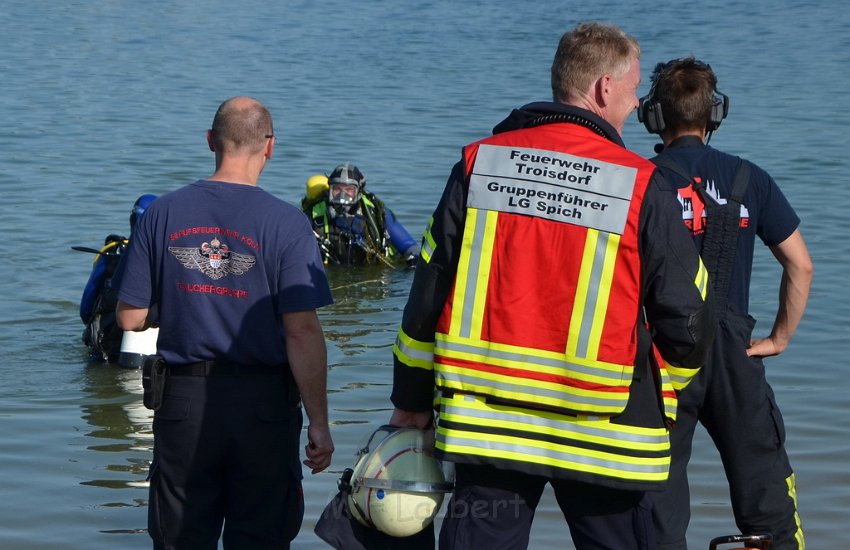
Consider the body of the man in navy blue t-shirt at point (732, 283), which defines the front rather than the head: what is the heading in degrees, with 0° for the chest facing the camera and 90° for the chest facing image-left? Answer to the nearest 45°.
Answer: approximately 180°

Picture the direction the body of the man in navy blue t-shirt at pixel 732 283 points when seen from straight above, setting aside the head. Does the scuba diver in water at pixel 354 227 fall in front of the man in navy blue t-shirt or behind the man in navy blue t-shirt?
in front

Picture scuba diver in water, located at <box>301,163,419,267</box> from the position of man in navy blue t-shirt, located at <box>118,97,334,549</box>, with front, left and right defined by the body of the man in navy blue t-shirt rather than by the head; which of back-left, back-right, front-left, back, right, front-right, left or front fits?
front

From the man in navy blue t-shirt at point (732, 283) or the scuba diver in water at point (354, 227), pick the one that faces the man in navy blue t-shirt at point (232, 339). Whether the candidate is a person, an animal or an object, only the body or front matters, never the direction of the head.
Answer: the scuba diver in water

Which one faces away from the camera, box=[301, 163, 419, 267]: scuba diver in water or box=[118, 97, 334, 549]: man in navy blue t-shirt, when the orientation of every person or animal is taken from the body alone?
the man in navy blue t-shirt

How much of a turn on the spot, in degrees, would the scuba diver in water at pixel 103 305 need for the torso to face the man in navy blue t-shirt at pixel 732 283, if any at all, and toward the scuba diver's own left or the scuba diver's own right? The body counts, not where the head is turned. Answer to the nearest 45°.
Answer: approximately 45° to the scuba diver's own right

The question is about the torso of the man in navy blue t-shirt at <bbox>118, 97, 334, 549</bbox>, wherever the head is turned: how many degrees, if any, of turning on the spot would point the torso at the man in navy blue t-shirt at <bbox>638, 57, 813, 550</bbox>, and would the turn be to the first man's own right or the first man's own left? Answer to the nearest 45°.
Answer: approximately 90° to the first man's own right

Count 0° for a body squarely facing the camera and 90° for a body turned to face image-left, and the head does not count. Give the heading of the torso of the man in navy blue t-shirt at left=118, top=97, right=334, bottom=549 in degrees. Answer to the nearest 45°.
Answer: approximately 180°

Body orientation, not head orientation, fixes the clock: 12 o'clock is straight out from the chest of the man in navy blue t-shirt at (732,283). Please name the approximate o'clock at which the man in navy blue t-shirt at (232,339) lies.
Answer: the man in navy blue t-shirt at (232,339) is roughly at 8 o'clock from the man in navy blue t-shirt at (732,283).

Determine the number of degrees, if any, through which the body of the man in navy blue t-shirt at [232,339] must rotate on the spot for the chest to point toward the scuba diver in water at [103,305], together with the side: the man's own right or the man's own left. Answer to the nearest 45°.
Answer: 0° — they already face them

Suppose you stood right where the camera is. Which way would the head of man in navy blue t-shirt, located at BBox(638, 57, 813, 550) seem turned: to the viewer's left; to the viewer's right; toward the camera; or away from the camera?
away from the camera

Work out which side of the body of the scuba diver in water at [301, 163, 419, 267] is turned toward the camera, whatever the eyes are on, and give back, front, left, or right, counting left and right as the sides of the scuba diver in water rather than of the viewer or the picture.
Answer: front
